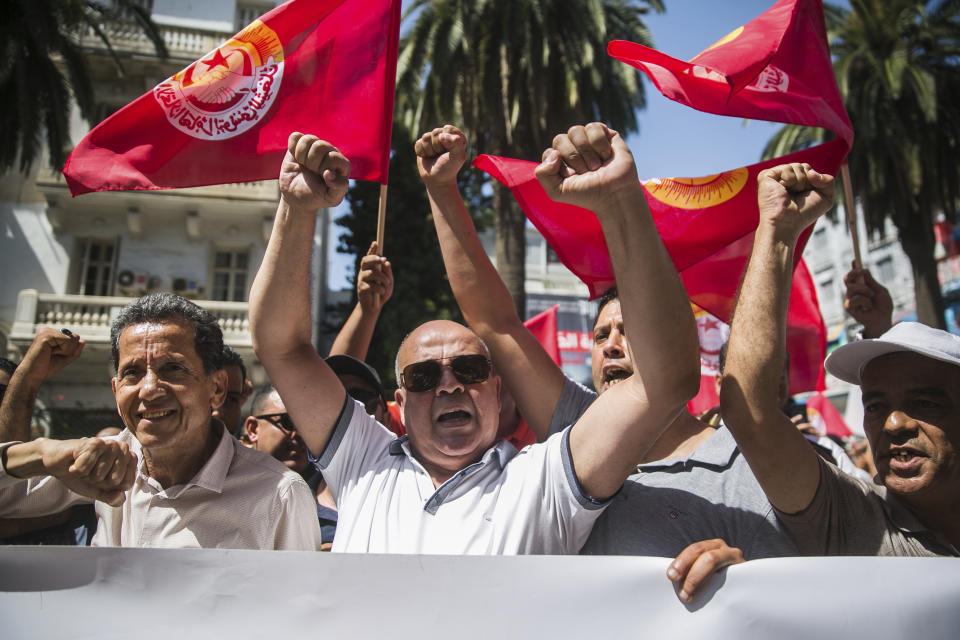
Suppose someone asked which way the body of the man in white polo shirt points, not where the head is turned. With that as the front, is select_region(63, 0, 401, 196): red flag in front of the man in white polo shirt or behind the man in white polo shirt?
behind

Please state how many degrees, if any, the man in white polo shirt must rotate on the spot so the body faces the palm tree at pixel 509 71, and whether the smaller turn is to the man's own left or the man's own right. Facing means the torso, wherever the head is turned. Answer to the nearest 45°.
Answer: approximately 180°

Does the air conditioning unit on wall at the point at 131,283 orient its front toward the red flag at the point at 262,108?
yes

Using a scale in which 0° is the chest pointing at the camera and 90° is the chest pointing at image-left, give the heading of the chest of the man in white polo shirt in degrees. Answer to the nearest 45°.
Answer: approximately 0°

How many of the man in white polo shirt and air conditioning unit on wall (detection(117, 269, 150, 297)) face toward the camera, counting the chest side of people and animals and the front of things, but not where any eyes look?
2

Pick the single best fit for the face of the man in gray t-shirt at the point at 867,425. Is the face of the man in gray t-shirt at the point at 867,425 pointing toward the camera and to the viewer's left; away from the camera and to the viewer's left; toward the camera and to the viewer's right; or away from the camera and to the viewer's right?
toward the camera and to the viewer's left

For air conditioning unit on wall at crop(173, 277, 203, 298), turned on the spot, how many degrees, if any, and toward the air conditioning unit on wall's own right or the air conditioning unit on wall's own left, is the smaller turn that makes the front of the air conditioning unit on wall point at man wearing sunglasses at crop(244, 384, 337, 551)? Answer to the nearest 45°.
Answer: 0° — it already faces them

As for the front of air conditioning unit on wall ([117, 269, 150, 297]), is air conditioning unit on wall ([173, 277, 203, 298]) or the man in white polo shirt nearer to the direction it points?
the man in white polo shirt

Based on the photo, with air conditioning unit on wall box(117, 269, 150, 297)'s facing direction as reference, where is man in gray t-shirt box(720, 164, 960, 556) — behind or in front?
in front
